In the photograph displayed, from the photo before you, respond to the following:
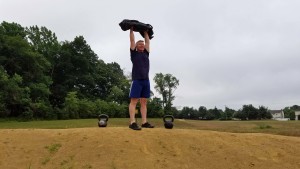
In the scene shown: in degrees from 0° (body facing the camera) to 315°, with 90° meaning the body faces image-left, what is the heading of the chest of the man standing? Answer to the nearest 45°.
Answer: approximately 315°
